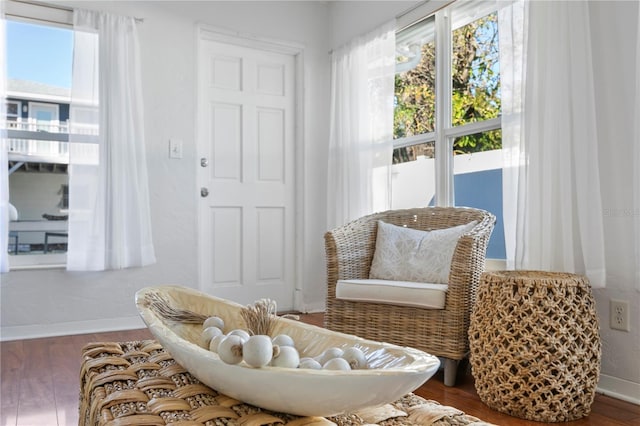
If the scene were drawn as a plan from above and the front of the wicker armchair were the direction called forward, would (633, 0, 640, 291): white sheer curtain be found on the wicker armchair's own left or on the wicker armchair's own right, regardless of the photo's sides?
on the wicker armchair's own left

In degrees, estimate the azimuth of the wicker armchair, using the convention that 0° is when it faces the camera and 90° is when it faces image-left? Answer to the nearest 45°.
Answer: approximately 45°

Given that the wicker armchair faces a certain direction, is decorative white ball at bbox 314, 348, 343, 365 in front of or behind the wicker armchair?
in front

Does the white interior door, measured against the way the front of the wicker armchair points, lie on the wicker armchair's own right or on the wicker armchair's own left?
on the wicker armchair's own right

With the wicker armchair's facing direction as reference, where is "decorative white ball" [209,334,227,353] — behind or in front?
in front

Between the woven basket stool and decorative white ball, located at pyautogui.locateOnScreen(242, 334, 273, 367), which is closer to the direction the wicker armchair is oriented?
the decorative white ball

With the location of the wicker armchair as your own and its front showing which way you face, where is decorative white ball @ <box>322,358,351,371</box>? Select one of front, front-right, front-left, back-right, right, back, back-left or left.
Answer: front-left

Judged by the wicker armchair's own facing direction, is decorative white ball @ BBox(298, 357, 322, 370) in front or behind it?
in front

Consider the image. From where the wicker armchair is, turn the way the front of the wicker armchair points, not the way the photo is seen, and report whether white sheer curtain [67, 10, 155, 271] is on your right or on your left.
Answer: on your right

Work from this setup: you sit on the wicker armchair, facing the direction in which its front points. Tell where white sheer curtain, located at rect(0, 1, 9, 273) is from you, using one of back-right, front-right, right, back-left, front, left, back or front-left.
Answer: front-right

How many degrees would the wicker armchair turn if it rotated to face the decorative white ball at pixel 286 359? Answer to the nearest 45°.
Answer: approximately 45° to its left

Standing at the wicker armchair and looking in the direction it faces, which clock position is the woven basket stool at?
The woven basket stool is roughly at 9 o'clock from the wicker armchair.

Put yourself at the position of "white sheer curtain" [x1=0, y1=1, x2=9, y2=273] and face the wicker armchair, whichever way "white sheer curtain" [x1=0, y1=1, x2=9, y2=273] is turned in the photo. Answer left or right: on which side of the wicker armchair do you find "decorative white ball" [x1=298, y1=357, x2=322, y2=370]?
right
